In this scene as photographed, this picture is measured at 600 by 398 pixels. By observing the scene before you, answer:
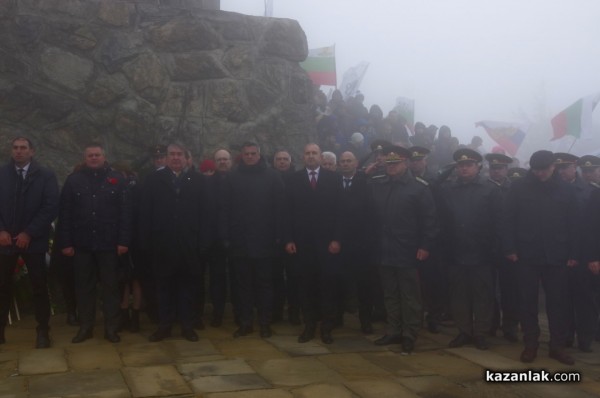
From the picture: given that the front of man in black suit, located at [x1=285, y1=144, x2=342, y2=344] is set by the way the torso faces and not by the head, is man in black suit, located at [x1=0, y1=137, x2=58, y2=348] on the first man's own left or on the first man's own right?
on the first man's own right

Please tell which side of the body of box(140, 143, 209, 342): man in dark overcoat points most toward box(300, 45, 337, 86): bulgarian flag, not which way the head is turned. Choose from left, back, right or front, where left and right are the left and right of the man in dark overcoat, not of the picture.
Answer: back

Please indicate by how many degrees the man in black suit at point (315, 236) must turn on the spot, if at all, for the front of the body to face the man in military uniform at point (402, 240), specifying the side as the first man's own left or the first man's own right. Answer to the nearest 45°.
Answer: approximately 90° to the first man's own left

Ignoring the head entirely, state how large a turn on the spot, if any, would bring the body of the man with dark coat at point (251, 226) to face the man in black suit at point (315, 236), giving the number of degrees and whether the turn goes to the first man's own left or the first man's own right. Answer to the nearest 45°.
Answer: approximately 90° to the first man's own left

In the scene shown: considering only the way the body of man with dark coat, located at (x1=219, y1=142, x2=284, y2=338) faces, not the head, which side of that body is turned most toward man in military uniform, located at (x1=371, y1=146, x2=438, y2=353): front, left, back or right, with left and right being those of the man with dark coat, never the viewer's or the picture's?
left
